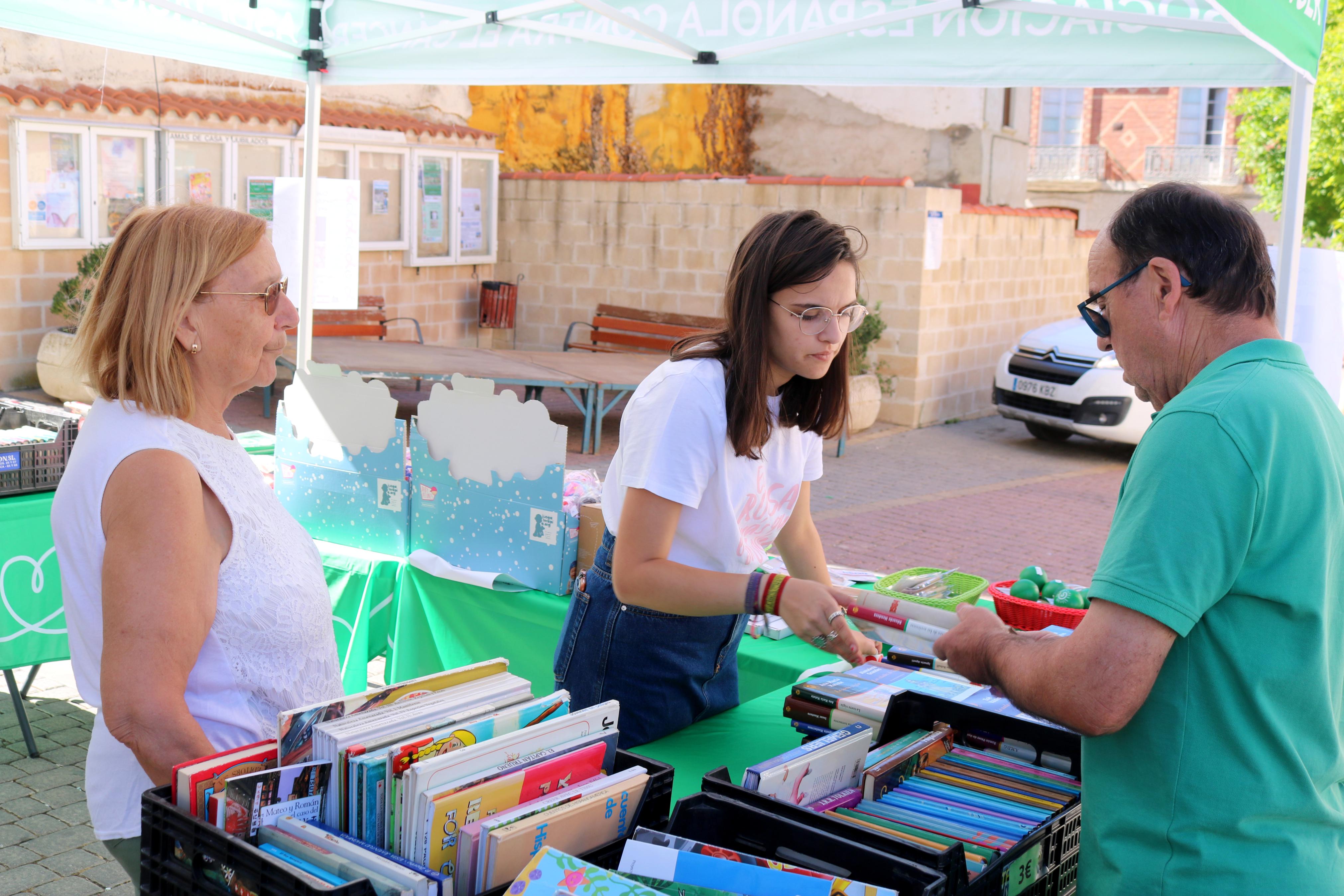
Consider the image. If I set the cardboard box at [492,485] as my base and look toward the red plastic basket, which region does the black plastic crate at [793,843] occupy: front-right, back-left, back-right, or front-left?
front-right

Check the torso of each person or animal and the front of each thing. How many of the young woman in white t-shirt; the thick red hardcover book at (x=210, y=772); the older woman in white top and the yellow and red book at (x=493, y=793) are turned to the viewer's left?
0

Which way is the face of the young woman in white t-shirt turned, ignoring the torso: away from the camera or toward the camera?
toward the camera

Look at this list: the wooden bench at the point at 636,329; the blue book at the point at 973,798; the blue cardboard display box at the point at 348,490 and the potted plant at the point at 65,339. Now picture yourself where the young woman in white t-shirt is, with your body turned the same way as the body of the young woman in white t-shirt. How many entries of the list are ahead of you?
1

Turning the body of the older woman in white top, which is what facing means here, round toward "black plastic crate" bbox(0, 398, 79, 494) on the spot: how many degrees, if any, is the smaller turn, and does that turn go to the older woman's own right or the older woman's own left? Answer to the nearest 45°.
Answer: approximately 90° to the older woman's own left

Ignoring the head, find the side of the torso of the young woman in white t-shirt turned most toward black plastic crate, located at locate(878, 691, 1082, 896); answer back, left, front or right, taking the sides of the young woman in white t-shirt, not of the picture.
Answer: front

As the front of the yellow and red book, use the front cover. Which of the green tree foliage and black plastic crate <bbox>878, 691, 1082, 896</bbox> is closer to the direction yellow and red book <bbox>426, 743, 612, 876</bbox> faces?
the black plastic crate

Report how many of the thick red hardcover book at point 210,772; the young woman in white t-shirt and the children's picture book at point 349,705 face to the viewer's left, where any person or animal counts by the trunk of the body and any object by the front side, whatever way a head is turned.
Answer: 0

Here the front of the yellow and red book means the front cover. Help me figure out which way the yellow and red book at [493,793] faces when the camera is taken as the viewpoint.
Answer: facing the viewer and to the right of the viewer

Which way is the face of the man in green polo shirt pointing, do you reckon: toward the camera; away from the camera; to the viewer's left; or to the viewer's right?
to the viewer's left

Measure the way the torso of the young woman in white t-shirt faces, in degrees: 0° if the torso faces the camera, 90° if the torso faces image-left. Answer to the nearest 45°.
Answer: approximately 315°

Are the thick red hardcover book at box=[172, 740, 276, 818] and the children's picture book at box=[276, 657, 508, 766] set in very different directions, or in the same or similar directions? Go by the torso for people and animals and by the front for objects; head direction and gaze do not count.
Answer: same or similar directions

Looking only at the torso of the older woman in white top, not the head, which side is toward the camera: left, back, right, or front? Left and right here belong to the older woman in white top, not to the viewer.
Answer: right

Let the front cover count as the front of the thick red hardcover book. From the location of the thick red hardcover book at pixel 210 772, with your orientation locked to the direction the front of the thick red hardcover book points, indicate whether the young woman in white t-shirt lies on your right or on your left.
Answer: on your left
